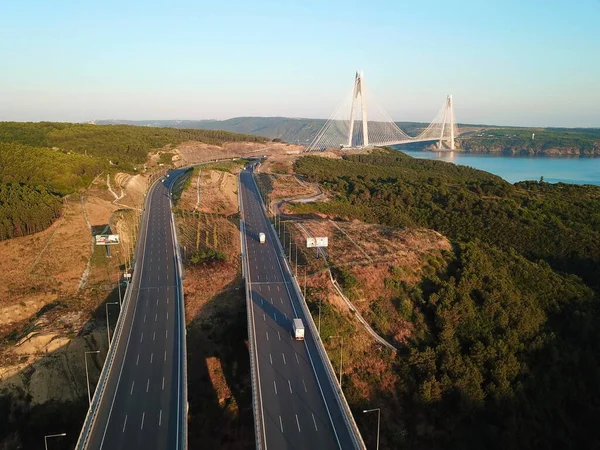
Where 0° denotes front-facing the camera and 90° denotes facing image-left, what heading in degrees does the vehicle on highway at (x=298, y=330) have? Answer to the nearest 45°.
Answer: approximately 180°
